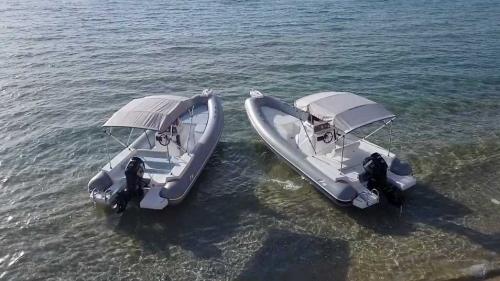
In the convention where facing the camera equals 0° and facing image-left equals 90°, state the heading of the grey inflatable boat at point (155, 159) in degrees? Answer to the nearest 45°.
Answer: approximately 225°

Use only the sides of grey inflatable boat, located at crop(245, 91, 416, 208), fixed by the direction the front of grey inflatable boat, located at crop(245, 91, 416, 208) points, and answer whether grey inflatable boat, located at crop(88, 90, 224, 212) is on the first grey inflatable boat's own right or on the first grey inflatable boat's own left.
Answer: on the first grey inflatable boat's own left

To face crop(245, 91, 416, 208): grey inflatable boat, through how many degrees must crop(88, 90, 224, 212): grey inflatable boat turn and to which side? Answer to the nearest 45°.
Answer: approximately 45° to its right

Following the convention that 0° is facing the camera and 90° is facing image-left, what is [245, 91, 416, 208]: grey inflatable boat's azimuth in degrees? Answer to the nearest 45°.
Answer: approximately 135°

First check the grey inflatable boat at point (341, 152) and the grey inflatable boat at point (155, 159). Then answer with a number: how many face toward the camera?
0
